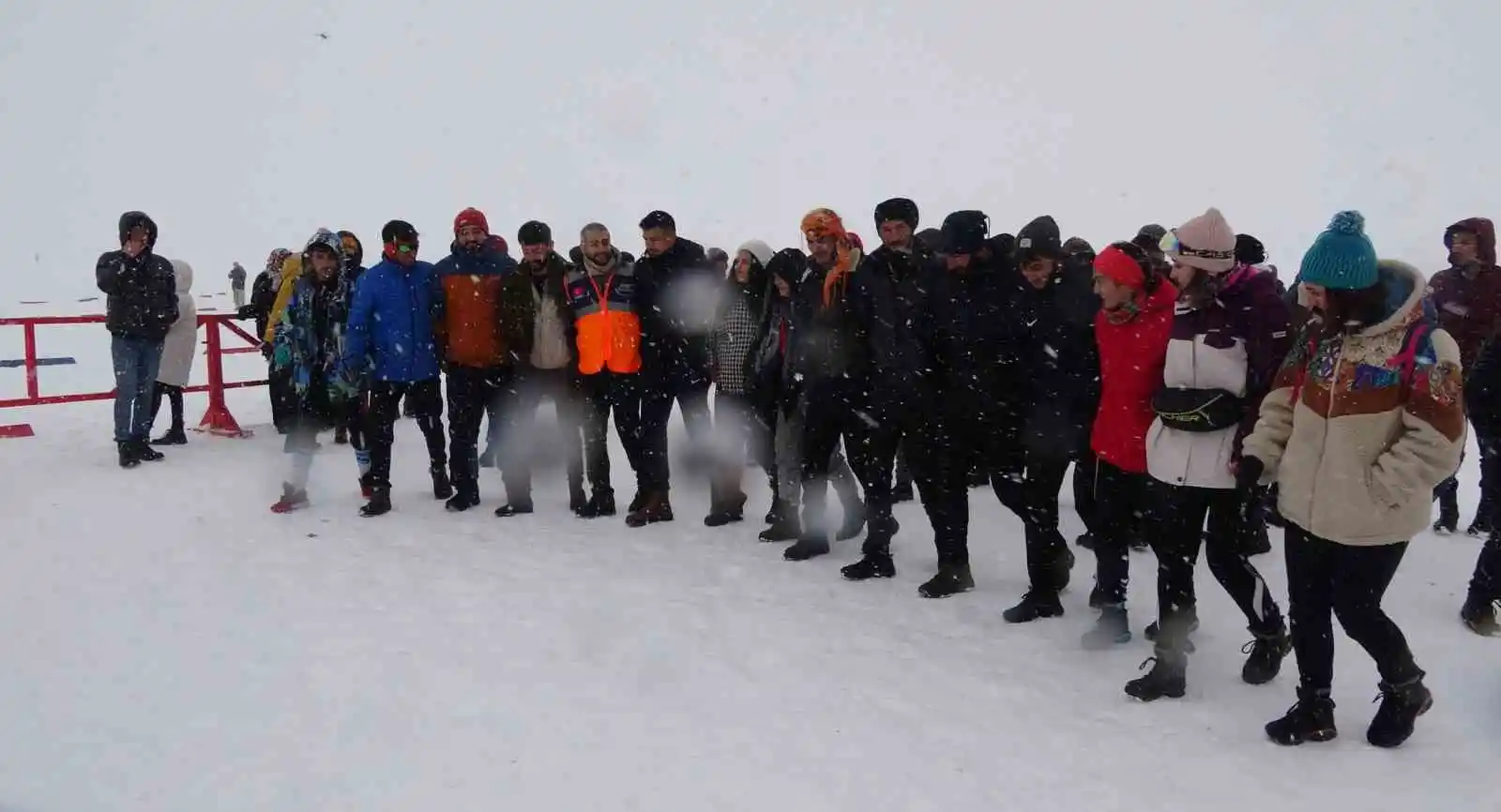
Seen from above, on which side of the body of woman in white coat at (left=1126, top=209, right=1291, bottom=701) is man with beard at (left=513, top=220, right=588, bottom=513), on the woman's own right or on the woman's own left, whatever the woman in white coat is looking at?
on the woman's own right

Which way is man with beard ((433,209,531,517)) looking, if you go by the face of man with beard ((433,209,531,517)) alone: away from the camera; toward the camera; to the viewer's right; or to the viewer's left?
toward the camera

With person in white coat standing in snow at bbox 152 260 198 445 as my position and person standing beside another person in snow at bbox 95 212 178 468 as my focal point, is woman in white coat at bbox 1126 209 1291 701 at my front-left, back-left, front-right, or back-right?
front-left

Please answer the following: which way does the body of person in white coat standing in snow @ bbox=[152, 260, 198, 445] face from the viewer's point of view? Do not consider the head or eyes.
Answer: to the viewer's left

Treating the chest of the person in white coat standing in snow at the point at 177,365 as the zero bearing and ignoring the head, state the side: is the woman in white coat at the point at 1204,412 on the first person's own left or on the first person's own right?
on the first person's own left

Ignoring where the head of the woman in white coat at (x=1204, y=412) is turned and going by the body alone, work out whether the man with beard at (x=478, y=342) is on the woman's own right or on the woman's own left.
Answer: on the woman's own right

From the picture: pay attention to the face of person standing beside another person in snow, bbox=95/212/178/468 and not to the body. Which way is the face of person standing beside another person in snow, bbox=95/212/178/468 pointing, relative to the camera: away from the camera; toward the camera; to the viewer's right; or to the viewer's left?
toward the camera

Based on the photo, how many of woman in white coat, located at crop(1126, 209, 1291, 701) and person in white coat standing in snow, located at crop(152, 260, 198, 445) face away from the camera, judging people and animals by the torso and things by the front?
0

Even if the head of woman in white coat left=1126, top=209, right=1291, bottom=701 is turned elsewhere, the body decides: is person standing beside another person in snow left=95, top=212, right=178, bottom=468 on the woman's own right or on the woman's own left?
on the woman's own right

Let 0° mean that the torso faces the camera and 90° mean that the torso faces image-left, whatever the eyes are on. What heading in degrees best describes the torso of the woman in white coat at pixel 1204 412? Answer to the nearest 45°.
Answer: approximately 45°

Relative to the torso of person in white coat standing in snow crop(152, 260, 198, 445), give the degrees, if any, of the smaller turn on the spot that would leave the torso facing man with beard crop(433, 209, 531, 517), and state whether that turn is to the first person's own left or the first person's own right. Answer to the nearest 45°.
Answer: approximately 135° to the first person's own left
